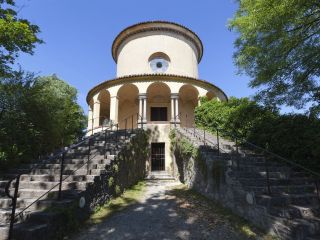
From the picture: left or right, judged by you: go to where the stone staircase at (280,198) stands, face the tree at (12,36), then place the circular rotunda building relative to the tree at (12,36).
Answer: right

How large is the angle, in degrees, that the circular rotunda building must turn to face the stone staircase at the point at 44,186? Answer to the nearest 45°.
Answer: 0° — it already faces it

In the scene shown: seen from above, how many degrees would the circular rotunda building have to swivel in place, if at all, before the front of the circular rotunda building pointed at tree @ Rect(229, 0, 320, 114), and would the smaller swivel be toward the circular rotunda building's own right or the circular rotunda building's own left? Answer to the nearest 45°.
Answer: approximately 45° to the circular rotunda building's own left

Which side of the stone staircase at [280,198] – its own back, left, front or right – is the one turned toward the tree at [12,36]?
right

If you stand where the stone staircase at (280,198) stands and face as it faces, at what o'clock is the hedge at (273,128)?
The hedge is roughly at 6 o'clock from the stone staircase.

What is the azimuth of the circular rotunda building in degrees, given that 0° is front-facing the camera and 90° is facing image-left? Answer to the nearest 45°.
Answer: approximately 0°

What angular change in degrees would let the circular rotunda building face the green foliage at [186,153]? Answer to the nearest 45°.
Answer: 0° — it already faces it

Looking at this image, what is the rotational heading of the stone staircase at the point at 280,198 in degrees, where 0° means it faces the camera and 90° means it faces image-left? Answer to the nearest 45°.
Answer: approximately 0°

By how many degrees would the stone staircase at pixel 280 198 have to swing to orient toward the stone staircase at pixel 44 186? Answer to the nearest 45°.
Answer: approximately 90° to its right

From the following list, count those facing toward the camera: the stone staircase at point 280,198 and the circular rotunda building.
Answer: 2
